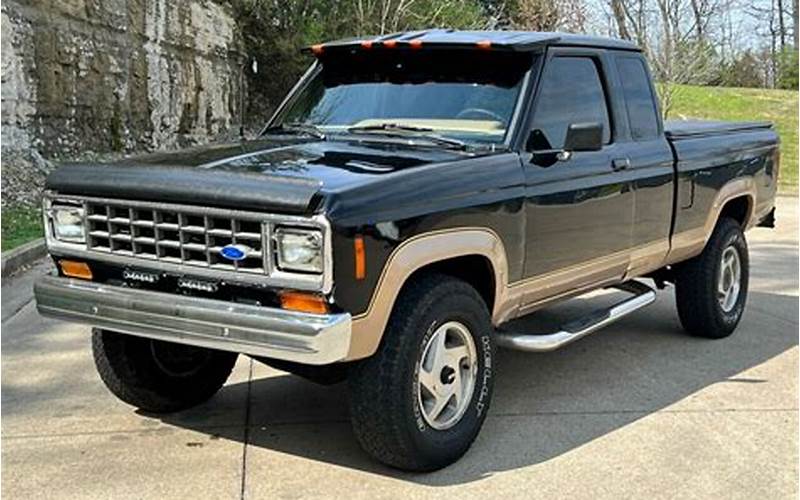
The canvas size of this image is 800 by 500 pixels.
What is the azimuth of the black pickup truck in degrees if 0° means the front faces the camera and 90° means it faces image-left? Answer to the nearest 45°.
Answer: approximately 45°
